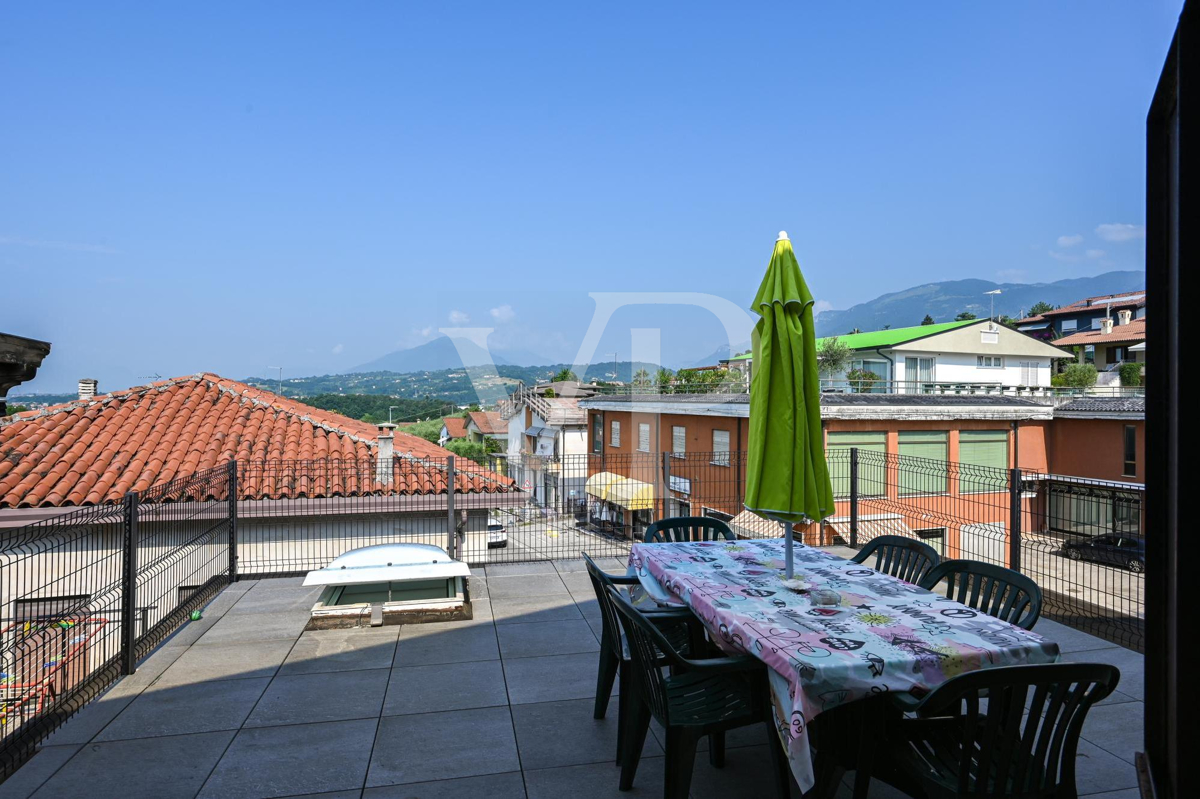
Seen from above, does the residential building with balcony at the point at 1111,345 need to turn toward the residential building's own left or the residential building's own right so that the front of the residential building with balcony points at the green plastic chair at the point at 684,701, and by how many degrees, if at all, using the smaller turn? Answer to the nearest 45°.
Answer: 0° — it already faces it

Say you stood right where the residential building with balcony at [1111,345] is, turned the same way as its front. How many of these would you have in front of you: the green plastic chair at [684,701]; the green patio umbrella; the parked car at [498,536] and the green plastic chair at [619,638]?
4

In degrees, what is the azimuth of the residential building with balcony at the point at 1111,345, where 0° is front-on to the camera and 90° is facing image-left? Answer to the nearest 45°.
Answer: approximately 0°

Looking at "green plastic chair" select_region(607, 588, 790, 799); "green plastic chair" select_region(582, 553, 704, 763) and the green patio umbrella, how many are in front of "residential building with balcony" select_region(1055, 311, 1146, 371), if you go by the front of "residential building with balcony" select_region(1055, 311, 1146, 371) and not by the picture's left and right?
3

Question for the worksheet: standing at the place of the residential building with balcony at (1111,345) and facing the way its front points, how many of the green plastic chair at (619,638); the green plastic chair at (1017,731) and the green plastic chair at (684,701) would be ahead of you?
3

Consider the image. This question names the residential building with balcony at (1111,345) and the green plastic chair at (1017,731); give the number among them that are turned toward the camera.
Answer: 1

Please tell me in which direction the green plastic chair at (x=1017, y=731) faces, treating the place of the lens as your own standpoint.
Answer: facing away from the viewer and to the left of the viewer

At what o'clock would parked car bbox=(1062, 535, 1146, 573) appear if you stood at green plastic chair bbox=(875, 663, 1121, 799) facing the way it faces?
The parked car is roughly at 2 o'clock from the green plastic chair.
